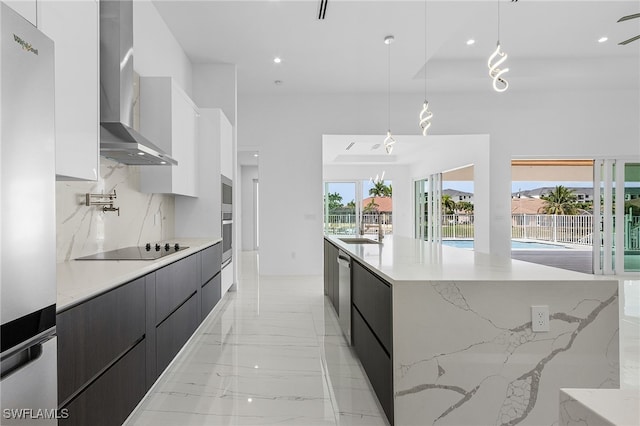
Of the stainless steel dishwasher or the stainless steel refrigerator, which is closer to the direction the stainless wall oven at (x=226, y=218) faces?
the stainless steel dishwasher

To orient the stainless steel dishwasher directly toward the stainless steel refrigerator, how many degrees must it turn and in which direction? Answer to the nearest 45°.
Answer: approximately 90° to its left

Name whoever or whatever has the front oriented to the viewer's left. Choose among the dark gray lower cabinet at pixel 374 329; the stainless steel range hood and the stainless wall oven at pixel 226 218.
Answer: the dark gray lower cabinet

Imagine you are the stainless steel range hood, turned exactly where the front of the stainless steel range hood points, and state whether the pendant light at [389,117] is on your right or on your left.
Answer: on your left

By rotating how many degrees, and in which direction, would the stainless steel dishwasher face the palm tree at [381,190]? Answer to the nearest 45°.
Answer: approximately 90° to its right

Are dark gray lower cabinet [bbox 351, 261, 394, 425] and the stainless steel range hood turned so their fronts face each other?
yes

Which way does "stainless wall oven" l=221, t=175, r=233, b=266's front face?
to the viewer's right

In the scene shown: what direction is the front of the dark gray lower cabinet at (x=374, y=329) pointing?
to the viewer's left

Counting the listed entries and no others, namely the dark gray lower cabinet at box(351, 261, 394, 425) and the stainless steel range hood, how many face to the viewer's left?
1

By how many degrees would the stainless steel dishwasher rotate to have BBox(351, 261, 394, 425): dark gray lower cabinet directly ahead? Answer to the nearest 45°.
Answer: approximately 90° to its left

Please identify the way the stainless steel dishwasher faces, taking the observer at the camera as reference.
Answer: facing to the left of the viewer

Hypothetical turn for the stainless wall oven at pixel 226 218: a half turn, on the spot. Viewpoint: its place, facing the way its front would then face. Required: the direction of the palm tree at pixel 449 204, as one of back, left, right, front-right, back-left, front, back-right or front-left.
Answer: back-right

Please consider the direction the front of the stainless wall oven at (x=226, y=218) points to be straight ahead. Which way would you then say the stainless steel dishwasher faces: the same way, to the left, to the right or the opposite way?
the opposite way

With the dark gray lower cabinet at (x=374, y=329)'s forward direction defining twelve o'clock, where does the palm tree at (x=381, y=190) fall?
The palm tree is roughly at 3 o'clock from the dark gray lower cabinet.

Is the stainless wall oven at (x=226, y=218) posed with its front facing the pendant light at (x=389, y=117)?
yes
